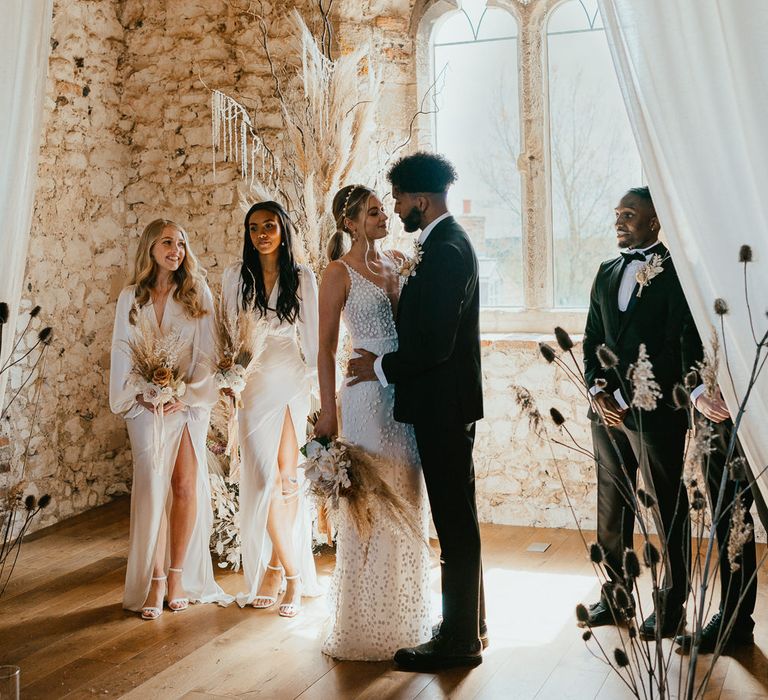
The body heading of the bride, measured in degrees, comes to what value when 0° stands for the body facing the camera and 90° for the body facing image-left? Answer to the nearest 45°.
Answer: approximately 315°

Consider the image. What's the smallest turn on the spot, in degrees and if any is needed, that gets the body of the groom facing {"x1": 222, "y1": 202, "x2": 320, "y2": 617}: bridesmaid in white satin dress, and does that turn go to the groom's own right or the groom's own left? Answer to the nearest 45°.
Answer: approximately 45° to the groom's own right

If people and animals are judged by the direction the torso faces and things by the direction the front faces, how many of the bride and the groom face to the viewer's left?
1

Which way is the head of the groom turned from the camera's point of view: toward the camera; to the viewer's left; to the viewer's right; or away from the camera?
to the viewer's left

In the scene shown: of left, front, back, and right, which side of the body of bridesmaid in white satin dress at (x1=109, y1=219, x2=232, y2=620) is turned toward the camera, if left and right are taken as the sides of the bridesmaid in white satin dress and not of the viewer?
front

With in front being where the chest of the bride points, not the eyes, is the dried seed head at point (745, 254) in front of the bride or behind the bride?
in front

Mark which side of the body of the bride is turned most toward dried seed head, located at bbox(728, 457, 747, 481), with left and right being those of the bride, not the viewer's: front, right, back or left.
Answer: front

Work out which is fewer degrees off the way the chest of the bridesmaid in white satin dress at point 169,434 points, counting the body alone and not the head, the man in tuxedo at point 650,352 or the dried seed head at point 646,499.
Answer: the dried seed head

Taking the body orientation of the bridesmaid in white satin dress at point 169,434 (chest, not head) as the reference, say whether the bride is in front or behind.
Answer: in front

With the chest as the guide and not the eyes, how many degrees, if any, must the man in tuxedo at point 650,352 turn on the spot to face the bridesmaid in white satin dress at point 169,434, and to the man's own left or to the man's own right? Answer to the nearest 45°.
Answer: approximately 45° to the man's own right

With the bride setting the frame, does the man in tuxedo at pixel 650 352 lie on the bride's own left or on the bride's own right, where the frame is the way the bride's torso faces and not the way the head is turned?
on the bride's own left

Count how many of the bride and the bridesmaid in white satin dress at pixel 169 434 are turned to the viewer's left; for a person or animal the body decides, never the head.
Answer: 0

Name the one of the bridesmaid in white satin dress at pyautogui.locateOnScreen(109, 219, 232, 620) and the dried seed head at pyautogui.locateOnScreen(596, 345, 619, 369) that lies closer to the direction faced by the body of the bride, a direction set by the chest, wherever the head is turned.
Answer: the dried seed head

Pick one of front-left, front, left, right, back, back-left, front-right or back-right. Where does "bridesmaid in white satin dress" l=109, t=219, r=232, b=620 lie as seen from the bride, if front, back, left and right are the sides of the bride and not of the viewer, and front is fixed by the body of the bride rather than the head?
back

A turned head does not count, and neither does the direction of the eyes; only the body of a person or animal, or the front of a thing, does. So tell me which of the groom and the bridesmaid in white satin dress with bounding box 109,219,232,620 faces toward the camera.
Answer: the bridesmaid in white satin dress

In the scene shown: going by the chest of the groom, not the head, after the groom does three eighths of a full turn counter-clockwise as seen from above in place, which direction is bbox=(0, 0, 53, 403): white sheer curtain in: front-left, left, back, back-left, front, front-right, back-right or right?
right
